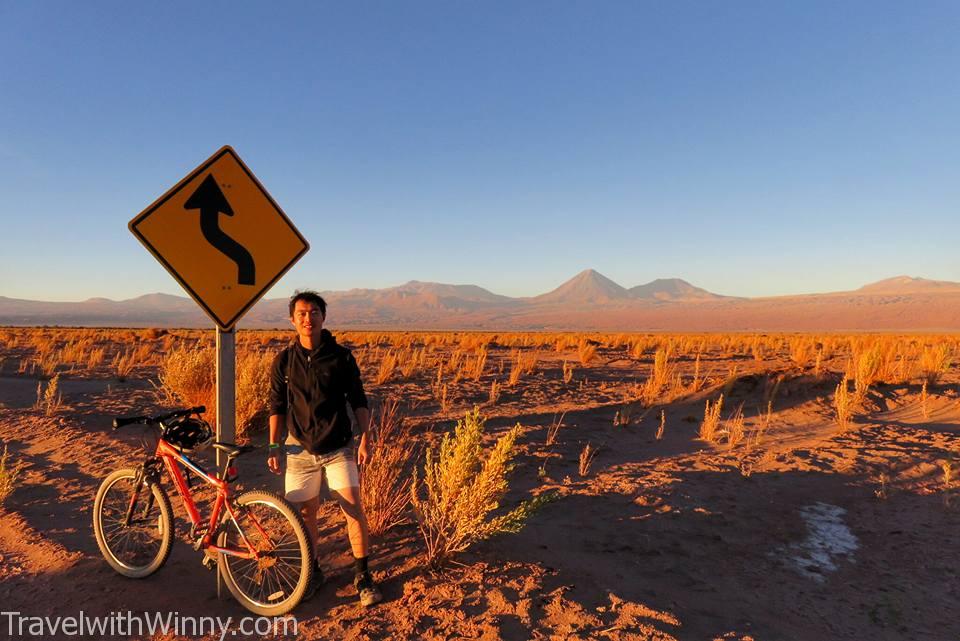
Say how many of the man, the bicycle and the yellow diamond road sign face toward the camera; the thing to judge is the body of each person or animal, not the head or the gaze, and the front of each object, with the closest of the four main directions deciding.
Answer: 2

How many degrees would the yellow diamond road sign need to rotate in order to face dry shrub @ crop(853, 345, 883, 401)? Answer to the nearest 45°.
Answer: approximately 90° to its left

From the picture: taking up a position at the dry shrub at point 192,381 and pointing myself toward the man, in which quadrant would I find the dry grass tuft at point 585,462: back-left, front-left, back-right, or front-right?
front-left

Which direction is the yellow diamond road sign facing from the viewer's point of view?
toward the camera

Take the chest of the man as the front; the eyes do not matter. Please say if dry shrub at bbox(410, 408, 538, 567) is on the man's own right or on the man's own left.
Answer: on the man's own left

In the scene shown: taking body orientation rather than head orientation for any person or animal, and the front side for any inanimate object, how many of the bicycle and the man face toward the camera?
1

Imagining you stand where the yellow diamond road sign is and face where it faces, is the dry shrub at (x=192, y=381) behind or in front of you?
behind

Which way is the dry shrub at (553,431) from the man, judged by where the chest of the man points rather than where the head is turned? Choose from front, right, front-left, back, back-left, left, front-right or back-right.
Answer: back-left

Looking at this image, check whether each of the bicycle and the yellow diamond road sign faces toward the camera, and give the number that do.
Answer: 1

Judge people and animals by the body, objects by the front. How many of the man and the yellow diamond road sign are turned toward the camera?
2

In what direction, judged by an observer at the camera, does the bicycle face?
facing away from the viewer and to the left of the viewer

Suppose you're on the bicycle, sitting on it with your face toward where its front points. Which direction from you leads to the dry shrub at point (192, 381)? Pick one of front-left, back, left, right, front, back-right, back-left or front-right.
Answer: front-right

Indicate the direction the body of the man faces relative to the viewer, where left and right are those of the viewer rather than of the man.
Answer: facing the viewer
